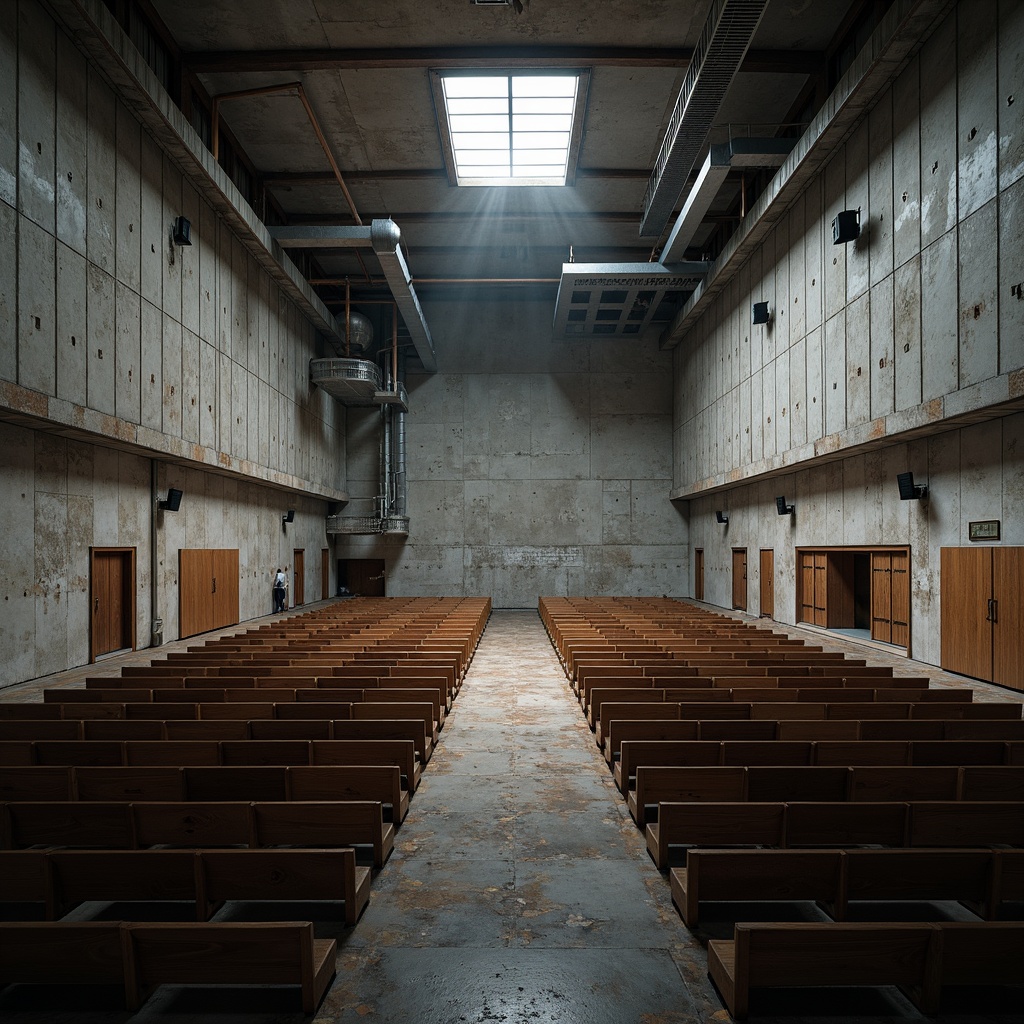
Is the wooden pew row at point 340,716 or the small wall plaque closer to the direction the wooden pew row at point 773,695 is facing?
the small wall plaque

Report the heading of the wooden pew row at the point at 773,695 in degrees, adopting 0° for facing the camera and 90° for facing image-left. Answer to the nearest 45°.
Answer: approximately 180°

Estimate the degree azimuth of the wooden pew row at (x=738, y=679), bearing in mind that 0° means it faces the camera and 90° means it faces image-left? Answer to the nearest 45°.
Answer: approximately 180°

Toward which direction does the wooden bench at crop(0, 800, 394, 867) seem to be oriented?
away from the camera

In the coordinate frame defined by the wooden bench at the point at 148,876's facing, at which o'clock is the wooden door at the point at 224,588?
The wooden door is roughly at 12 o'clock from the wooden bench.

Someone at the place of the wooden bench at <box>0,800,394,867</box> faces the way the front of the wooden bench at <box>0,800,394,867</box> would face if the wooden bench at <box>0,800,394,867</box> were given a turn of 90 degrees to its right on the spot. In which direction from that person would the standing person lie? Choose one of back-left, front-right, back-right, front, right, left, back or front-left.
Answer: left

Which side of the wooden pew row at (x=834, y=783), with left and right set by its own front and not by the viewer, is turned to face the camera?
back

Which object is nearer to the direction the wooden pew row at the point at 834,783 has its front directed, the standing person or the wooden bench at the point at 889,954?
the standing person

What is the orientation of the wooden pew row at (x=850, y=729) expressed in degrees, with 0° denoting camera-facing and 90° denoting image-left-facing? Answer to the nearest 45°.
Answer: approximately 180°

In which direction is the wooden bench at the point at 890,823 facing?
away from the camera

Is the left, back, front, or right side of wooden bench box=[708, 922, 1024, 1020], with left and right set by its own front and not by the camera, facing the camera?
back

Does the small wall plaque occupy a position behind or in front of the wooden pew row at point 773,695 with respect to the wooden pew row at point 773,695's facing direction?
in front

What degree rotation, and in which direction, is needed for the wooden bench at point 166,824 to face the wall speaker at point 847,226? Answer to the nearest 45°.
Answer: approximately 45° to its right
